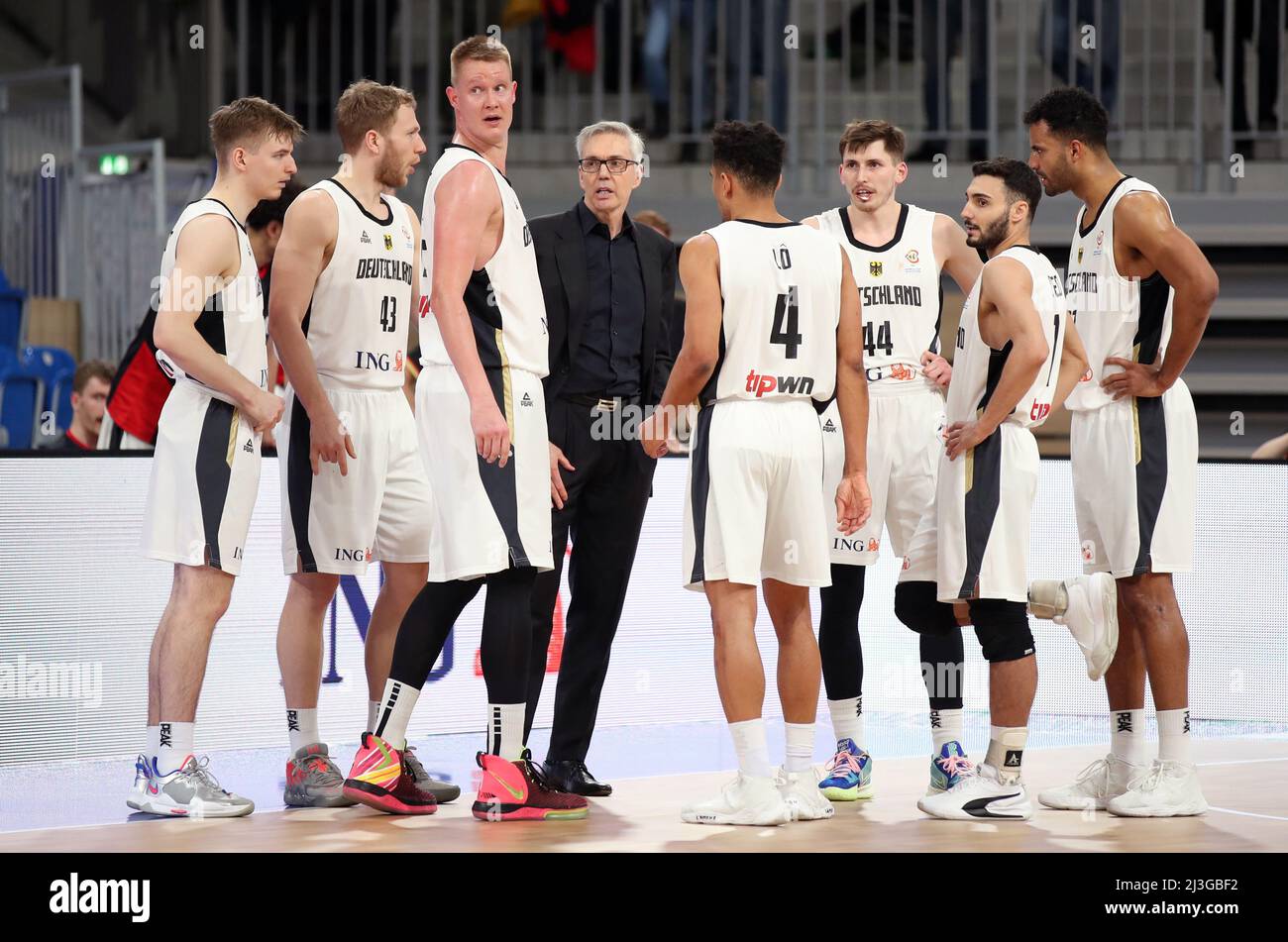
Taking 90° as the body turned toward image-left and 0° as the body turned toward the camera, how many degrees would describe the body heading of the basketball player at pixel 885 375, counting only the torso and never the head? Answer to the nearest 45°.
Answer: approximately 0°

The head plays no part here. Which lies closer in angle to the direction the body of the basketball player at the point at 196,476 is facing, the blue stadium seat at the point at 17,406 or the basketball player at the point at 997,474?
the basketball player

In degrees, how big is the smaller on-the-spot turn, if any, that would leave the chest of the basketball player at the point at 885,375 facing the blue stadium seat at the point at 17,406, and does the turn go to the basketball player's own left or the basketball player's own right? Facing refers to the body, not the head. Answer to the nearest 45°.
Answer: approximately 135° to the basketball player's own right

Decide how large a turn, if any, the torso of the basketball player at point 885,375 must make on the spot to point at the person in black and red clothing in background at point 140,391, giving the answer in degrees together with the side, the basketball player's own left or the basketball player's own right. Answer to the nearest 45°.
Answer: approximately 90° to the basketball player's own right

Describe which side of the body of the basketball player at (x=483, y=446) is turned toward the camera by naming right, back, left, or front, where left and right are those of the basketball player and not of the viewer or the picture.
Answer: right

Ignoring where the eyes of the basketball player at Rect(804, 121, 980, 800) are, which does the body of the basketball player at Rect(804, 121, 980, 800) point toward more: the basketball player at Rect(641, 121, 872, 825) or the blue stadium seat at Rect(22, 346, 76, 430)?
the basketball player

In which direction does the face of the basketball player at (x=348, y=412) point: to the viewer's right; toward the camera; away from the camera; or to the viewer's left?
to the viewer's right

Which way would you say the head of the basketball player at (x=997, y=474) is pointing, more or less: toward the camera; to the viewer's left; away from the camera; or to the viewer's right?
to the viewer's left

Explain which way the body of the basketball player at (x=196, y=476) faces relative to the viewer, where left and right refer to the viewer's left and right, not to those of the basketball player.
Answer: facing to the right of the viewer

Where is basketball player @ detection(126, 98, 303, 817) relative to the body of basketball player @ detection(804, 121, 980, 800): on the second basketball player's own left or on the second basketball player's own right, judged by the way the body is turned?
on the second basketball player's own right

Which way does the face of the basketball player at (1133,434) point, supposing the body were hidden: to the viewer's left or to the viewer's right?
to the viewer's left
